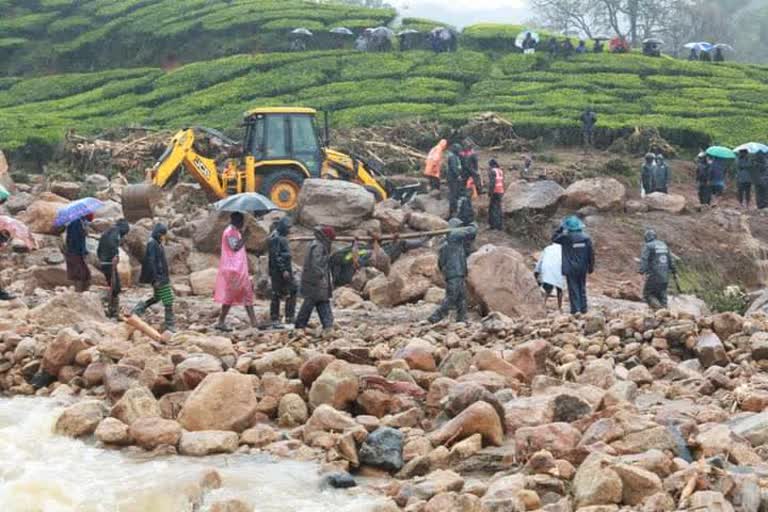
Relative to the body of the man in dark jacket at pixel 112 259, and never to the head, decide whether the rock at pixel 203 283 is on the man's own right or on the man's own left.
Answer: on the man's own left

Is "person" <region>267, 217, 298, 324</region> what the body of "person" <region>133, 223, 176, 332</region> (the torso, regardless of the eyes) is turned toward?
yes

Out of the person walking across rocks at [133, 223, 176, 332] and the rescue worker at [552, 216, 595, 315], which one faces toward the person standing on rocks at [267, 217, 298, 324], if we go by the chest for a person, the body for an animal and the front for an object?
the person walking across rocks at [133, 223, 176, 332]

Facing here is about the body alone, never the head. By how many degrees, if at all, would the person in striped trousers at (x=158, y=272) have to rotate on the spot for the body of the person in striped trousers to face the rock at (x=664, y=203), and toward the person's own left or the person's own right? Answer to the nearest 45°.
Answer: approximately 45° to the person's own left
